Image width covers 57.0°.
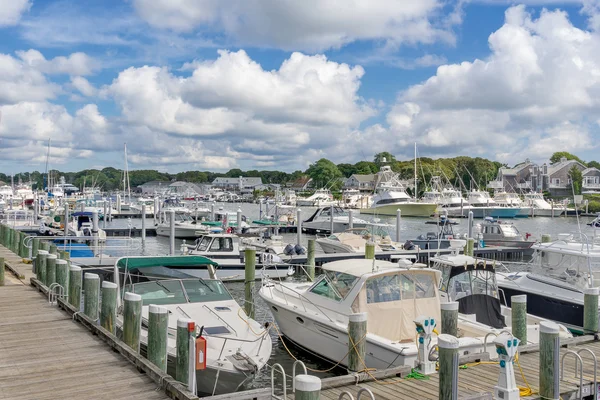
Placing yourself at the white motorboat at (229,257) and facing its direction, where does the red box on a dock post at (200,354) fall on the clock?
The red box on a dock post is roughly at 9 o'clock from the white motorboat.

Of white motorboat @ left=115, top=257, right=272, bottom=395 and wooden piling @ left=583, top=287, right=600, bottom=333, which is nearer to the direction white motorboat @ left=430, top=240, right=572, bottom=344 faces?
the white motorboat

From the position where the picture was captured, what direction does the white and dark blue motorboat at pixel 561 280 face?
facing away from the viewer and to the left of the viewer

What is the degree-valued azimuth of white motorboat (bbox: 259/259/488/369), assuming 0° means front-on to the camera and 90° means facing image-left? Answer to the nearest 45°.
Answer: approximately 135°

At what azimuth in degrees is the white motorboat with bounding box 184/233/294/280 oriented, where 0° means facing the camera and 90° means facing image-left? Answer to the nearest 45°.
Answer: approximately 90°

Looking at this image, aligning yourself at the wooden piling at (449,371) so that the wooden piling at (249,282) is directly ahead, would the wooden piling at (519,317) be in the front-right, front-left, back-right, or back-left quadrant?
front-right

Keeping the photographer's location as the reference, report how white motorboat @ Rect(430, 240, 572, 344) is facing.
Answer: facing away from the viewer and to the left of the viewer

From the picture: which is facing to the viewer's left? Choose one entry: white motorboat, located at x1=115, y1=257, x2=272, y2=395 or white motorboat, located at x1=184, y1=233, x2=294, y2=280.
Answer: white motorboat, located at x1=184, y1=233, x2=294, y2=280

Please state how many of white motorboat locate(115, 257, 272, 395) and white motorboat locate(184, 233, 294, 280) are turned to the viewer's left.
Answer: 1

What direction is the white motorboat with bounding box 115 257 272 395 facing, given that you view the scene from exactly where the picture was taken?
facing the viewer and to the right of the viewer
